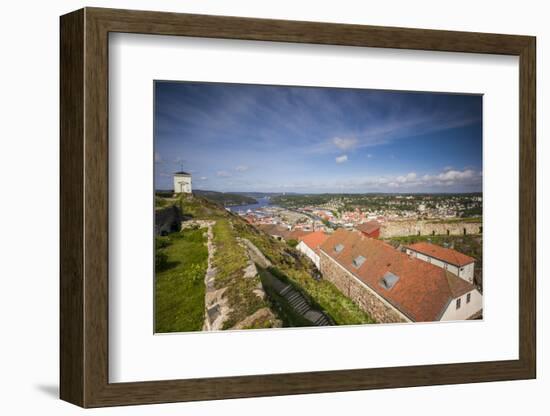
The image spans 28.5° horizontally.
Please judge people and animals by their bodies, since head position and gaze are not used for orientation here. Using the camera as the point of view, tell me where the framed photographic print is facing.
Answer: facing the viewer and to the right of the viewer
